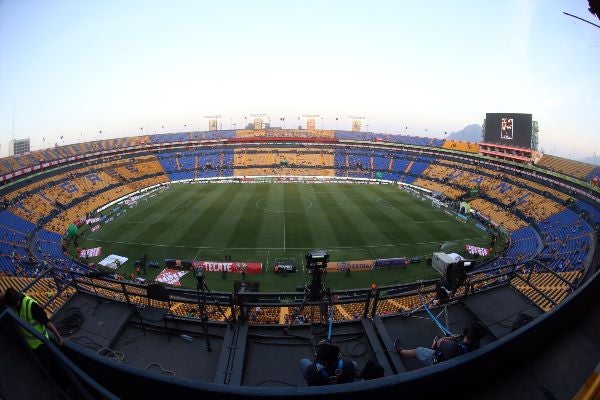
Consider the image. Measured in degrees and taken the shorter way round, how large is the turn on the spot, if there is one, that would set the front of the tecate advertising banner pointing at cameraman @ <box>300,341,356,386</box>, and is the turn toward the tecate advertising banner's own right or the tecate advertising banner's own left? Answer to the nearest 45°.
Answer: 0° — it already faces them

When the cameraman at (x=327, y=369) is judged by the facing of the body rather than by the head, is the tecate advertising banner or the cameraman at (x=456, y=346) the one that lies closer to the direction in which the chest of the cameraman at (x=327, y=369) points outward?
the tecate advertising banner

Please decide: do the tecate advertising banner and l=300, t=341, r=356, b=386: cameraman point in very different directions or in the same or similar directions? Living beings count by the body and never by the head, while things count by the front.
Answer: very different directions

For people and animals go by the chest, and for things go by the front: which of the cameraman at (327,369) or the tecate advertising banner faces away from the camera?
the cameraman

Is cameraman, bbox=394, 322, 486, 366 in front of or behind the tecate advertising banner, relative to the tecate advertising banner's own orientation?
in front

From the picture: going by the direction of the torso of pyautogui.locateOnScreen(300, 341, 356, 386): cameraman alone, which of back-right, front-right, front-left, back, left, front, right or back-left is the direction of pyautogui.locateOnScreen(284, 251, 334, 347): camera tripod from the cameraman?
front

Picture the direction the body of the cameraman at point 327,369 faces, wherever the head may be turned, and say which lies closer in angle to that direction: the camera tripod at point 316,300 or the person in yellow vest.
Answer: the camera tripod

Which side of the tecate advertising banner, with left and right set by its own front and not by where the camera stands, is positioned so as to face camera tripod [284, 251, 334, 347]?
front

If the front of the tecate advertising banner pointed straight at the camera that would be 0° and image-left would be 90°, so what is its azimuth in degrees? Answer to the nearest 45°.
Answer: approximately 0°

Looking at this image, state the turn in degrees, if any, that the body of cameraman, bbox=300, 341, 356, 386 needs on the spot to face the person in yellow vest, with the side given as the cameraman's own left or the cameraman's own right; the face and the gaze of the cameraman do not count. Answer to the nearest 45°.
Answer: approximately 90° to the cameraman's own left

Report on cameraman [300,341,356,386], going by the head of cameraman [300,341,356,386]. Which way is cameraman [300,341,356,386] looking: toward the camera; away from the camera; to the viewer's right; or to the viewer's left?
away from the camera

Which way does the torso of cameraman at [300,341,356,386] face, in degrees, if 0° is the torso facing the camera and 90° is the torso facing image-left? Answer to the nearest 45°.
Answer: approximately 180°

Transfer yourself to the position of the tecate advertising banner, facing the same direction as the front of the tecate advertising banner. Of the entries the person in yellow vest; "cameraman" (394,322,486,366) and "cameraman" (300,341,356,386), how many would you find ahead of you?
3

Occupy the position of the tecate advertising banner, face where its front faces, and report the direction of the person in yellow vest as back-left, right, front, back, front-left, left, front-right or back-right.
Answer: front
